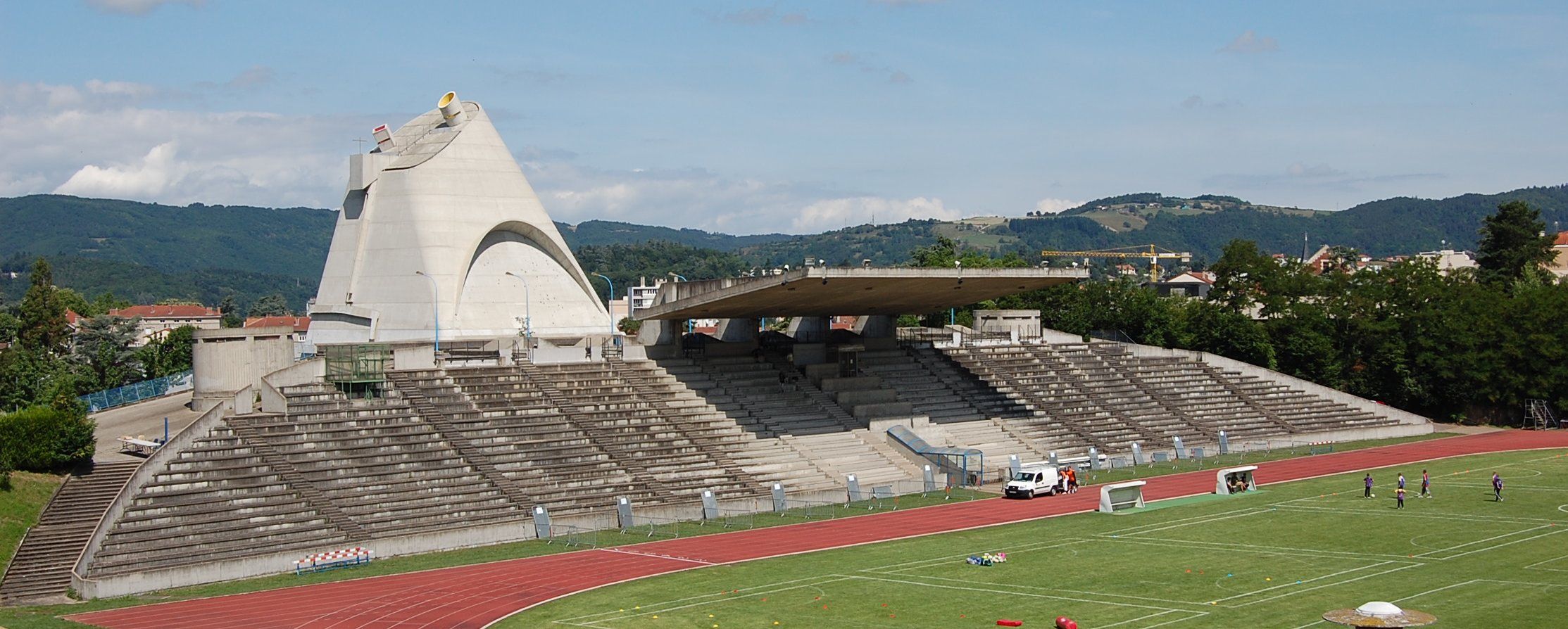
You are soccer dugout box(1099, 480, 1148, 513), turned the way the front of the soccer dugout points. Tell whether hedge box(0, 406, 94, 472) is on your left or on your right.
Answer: on your right

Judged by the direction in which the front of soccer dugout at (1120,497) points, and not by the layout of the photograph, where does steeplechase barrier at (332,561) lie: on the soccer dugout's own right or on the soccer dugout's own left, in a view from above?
on the soccer dugout's own right

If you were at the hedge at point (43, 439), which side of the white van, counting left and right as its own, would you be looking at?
front

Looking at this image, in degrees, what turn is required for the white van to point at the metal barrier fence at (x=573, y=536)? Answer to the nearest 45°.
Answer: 0° — it already faces it

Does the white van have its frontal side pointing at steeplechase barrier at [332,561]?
yes

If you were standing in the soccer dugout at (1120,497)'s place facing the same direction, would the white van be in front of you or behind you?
behind

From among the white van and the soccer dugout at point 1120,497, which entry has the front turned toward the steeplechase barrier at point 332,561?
the white van

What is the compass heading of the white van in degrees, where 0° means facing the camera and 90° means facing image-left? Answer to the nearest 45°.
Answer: approximately 45°

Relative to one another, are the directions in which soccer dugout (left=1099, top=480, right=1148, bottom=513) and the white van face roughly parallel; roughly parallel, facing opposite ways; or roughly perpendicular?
roughly perpendicular

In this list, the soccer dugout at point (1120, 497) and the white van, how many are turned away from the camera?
0

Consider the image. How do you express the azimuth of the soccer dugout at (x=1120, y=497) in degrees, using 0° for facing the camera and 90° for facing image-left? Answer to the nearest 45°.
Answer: approximately 315°

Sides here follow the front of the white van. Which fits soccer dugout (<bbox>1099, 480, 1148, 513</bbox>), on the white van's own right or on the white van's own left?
on the white van's own left

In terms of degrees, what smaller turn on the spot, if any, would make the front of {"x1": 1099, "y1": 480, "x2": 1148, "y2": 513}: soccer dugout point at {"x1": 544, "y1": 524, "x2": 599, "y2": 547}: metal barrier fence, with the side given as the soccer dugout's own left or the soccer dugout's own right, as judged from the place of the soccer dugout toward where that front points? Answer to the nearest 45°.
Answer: approximately 90° to the soccer dugout's own right
